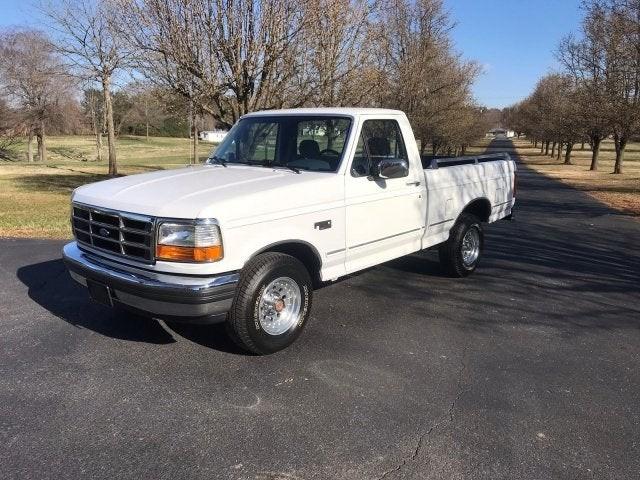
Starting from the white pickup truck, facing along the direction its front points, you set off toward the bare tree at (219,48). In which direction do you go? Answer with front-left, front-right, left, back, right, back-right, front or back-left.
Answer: back-right

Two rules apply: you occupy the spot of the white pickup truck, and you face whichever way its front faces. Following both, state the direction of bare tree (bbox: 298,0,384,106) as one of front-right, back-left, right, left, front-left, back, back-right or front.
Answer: back-right

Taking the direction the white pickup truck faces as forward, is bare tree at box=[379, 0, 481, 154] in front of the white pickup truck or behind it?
behind

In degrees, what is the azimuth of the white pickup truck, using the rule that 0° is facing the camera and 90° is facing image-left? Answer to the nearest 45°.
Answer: approximately 45°

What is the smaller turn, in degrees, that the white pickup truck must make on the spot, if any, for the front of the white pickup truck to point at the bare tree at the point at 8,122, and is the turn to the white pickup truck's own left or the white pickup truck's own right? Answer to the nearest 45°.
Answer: approximately 90° to the white pickup truck's own right

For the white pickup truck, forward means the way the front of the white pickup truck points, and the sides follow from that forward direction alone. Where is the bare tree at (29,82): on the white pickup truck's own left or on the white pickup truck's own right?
on the white pickup truck's own right
